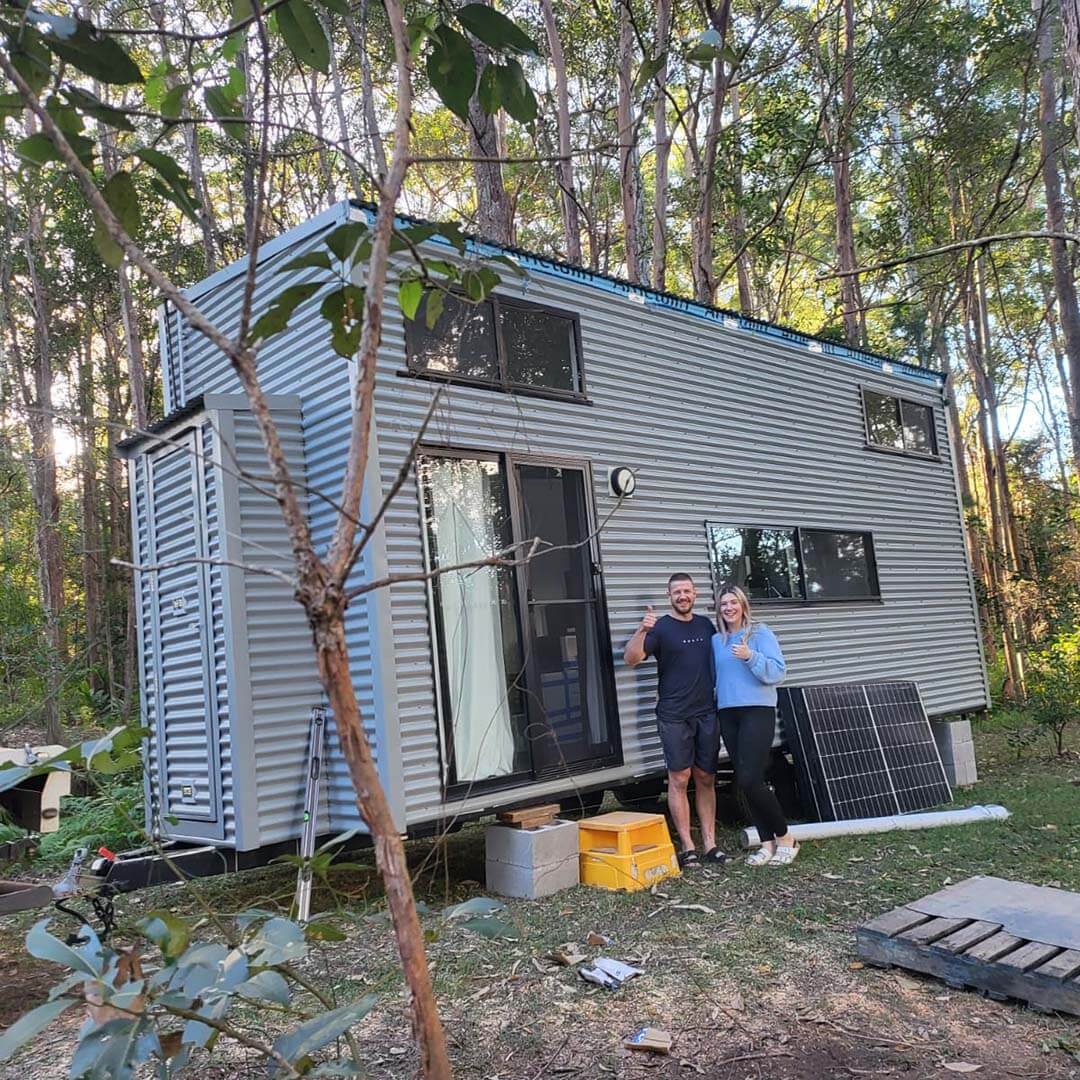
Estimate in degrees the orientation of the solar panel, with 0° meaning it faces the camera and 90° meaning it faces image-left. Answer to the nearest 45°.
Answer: approximately 315°

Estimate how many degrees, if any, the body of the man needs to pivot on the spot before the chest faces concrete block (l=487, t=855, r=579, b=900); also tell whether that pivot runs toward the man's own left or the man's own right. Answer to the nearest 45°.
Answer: approximately 45° to the man's own right

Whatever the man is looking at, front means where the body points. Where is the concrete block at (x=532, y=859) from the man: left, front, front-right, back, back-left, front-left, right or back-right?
front-right

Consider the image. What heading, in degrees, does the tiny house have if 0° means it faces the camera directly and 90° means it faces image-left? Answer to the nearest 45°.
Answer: approximately 315°
